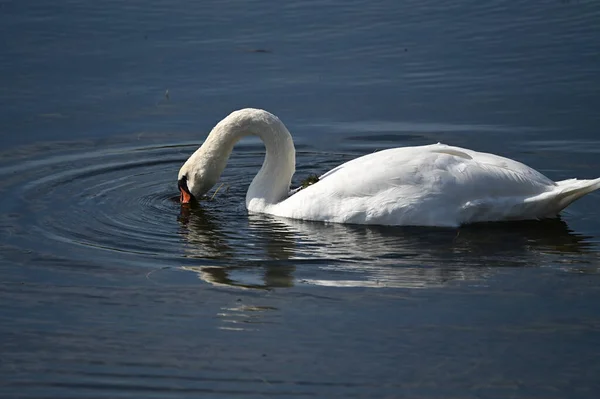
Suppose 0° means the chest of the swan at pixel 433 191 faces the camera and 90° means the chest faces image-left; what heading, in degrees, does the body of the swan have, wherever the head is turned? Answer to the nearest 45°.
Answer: approximately 90°
